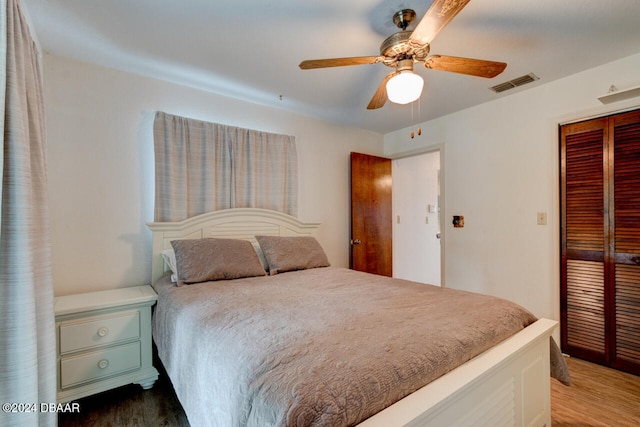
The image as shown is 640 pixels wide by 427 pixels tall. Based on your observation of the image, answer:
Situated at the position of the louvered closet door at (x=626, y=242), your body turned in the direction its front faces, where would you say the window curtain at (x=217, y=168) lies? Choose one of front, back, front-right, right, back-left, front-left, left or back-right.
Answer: front

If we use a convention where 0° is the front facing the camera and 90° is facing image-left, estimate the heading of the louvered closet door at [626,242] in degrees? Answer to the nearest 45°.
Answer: approximately 45°

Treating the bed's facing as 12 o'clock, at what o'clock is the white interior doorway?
The white interior doorway is roughly at 8 o'clock from the bed.

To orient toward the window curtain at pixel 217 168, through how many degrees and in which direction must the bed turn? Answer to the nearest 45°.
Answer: approximately 180°

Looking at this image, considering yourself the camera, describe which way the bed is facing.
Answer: facing the viewer and to the right of the viewer

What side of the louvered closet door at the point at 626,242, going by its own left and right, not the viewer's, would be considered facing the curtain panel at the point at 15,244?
front

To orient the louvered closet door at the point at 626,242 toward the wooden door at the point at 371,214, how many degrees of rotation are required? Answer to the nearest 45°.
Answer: approximately 45° to its right

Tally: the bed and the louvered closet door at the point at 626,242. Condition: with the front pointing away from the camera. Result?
0

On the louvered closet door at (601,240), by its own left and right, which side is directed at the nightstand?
front

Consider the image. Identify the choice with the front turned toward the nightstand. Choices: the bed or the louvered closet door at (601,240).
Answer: the louvered closet door

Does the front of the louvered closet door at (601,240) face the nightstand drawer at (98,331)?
yes

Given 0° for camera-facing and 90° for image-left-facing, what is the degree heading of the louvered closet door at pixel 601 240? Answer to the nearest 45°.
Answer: approximately 45°

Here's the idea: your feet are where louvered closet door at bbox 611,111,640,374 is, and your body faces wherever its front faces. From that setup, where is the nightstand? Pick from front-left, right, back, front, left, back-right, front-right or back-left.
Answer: front

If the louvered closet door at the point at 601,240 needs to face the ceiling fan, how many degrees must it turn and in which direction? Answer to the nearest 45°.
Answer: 0° — it already faces it

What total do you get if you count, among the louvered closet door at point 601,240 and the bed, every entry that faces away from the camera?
0

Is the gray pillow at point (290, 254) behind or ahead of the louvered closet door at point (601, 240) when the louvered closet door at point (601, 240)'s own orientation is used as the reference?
ahead

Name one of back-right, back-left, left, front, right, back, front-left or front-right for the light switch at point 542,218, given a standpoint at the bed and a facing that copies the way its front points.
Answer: left

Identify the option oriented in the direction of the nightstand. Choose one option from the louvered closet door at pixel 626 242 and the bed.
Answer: the louvered closet door
